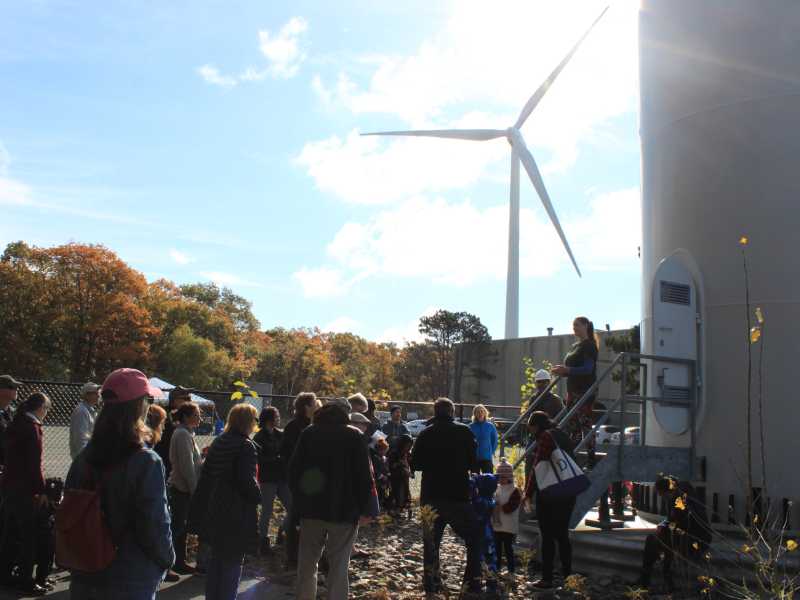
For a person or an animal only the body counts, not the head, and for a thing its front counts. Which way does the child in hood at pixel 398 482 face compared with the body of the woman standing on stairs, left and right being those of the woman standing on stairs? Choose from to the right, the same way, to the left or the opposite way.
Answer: the opposite way

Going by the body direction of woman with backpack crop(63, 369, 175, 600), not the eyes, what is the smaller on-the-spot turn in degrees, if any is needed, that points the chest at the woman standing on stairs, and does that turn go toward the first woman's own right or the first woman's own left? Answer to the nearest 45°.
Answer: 0° — they already face them

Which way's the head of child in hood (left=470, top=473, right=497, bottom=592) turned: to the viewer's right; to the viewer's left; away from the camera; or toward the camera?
away from the camera

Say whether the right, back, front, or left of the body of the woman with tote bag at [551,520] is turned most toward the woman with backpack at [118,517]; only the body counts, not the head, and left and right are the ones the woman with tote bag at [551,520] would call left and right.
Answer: left

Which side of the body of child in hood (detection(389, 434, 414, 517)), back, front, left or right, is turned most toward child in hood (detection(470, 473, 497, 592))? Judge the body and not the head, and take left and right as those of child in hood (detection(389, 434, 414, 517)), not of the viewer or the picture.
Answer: right

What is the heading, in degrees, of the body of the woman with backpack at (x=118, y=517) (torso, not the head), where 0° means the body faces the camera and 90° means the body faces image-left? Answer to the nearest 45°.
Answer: approximately 225°

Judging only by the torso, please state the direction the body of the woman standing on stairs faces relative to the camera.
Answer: to the viewer's left
